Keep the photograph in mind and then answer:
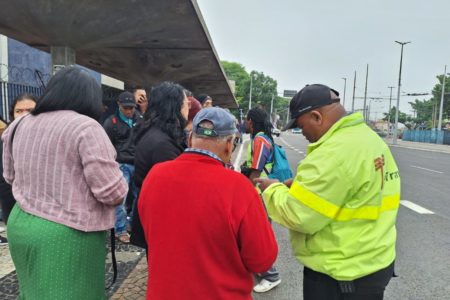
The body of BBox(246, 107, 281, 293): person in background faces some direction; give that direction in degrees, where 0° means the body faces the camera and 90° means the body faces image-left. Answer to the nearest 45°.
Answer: approximately 90°

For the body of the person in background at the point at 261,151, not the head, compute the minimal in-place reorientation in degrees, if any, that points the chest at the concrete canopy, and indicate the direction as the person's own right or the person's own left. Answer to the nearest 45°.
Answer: approximately 45° to the person's own right

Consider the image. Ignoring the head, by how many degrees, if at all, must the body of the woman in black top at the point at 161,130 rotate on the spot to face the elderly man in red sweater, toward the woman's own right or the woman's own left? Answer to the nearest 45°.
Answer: approximately 135° to the woman's own right

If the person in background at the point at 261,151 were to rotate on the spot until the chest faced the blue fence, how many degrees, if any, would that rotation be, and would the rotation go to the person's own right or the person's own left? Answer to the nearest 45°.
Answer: approximately 135° to the person's own right

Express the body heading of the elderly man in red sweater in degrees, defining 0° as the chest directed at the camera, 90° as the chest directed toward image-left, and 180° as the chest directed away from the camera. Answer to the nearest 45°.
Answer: approximately 225°

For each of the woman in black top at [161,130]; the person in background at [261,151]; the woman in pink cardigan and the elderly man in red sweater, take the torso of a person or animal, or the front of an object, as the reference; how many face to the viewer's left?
1

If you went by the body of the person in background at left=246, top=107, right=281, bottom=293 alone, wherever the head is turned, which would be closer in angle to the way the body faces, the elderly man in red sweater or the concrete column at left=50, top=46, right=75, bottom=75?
the concrete column

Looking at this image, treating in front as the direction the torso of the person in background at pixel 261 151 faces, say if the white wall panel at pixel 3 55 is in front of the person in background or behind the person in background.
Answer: in front

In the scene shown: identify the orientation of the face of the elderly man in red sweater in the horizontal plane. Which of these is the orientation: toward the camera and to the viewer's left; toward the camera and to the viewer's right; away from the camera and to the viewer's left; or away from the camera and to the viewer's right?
away from the camera and to the viewer's right

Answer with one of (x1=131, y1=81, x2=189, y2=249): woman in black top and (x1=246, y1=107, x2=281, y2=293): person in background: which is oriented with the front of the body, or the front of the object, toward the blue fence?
the woman in black top

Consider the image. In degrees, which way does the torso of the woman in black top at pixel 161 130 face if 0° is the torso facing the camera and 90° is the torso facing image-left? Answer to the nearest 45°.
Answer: approximately 225°

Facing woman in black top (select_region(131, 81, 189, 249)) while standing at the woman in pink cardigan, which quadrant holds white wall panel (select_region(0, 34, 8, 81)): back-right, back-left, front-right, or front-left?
front-left

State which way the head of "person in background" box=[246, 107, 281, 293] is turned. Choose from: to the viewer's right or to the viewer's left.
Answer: to the viewer's left

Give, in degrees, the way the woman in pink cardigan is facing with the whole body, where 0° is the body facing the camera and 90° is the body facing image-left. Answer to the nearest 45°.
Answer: approximately 225°

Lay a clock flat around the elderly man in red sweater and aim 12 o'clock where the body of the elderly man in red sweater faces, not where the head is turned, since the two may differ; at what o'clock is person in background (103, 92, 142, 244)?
The person in background is roughly at 10 o'clock from the elderly man in red sweater.

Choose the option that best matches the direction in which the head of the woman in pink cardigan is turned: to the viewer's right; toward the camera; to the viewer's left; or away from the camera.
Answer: away from the camera

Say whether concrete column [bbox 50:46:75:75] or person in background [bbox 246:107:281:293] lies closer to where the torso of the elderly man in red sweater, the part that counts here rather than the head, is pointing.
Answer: the person in background

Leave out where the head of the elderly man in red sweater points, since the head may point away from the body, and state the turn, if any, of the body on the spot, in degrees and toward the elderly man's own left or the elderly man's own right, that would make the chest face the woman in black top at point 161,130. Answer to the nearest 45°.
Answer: approximately 45° to the elderly man's own left
